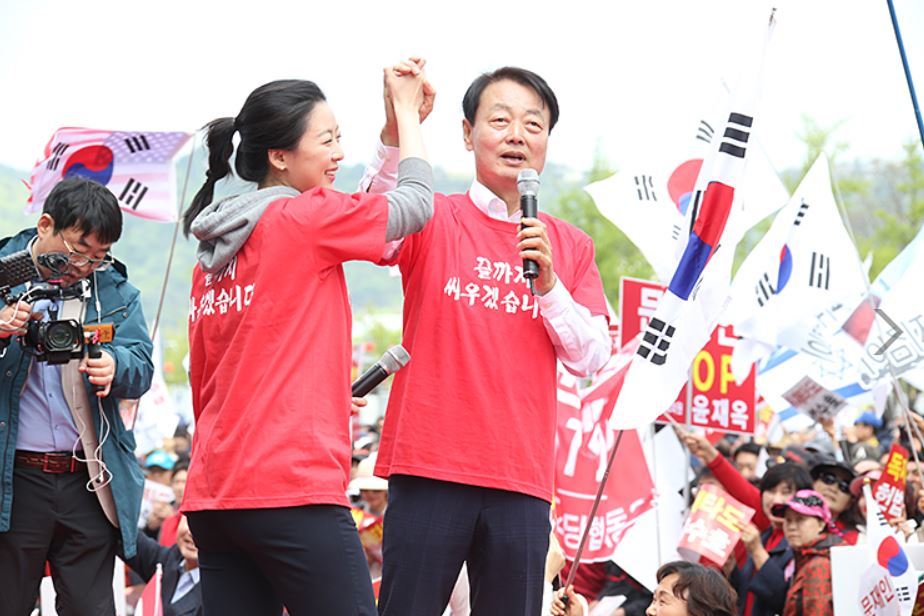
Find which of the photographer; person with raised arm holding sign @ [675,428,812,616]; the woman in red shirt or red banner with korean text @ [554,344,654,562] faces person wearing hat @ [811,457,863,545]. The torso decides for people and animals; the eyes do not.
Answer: the woman in red shirt

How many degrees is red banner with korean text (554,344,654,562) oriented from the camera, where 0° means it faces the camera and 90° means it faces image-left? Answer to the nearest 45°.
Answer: approximately 0°

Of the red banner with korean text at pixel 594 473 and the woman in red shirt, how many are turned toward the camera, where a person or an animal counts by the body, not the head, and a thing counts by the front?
1

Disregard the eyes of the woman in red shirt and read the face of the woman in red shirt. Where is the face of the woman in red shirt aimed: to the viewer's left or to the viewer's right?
to the viewer's right

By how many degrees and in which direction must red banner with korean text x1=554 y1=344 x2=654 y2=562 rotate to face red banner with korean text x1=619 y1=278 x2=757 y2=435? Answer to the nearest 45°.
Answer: approximately 135° to its left

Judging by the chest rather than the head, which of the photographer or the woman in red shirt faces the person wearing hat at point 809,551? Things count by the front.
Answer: the woman in red shirt

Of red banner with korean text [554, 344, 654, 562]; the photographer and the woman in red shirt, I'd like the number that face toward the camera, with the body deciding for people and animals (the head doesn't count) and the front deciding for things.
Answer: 2

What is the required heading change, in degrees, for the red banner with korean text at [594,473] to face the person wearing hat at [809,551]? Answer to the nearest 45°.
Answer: approximately 45° to its left

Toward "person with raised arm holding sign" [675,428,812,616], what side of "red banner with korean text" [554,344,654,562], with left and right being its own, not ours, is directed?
left

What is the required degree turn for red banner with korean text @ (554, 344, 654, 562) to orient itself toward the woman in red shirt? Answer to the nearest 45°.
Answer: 0° — it already faces them
